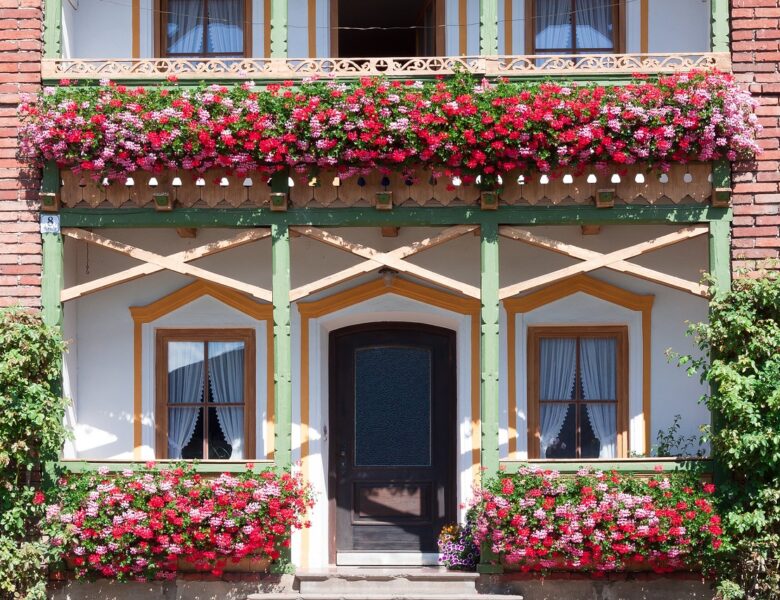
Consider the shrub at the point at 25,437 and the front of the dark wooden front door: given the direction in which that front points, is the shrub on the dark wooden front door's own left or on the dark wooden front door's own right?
on the dark wooden front door's own right

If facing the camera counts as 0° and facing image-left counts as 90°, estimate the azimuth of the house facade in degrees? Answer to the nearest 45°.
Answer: approximately 0°

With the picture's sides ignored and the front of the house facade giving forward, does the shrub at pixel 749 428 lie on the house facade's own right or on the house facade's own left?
on the house facade's own left

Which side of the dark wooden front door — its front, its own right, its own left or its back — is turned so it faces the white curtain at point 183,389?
right
